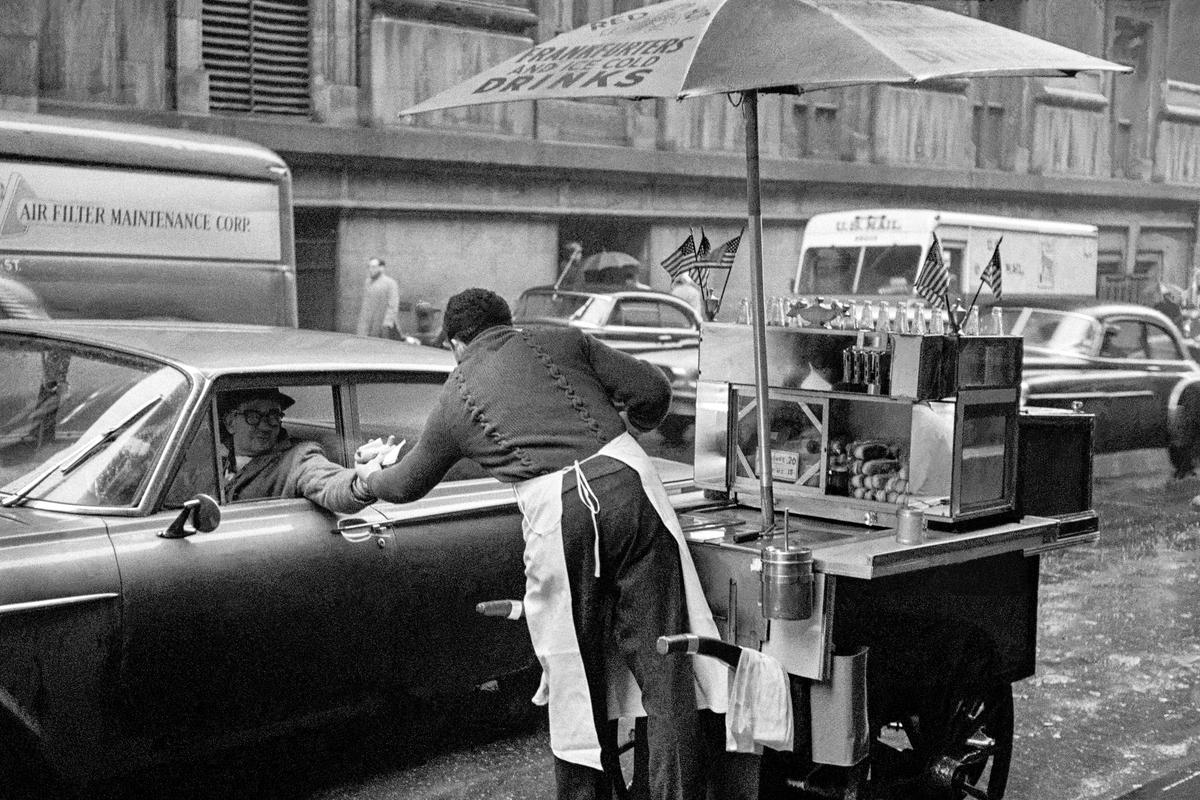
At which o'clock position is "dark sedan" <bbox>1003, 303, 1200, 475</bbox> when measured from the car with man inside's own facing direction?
The dark sedan is roughly at 6 o'clock from the car with man inside.

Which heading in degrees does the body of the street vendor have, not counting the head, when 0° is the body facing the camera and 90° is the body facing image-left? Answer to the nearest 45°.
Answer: approximately 135°

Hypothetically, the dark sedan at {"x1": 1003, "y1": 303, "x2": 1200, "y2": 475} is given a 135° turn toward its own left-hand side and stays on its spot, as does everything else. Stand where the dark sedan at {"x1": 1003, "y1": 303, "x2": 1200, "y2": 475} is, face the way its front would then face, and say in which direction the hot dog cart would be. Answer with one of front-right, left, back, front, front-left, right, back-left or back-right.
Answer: right

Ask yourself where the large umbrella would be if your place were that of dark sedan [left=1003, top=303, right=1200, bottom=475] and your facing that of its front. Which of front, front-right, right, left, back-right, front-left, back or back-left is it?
front-left

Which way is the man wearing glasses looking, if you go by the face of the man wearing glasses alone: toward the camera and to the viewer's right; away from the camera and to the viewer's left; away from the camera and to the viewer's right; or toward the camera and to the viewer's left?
toward the camera and to the viewer's right

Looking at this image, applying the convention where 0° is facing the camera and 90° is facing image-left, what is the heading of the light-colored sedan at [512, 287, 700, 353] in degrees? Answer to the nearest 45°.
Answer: approximately 45°

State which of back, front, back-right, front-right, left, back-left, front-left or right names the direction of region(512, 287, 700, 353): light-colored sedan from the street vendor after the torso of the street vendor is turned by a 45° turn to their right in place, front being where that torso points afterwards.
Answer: front

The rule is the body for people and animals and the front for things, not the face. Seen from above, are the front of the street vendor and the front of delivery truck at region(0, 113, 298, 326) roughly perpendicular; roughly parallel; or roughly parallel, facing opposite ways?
roughly perpendicular

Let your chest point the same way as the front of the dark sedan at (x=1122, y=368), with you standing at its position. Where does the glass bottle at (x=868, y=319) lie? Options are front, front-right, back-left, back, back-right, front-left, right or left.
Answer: front-left

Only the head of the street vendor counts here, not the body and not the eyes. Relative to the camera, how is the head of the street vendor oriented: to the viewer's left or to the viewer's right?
to the viewer's left

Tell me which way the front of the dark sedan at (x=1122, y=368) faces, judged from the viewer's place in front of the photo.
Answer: facing the viewer and to the left of the viewer

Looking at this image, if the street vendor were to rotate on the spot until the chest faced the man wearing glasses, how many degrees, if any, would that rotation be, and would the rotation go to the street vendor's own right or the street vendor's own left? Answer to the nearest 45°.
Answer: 0° — they already face them

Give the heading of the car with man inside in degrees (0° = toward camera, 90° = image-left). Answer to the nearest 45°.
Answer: approximately 45°

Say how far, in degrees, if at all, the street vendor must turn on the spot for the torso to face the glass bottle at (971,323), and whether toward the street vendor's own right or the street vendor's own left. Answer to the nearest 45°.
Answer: approximately 90° to the street vendor's own right

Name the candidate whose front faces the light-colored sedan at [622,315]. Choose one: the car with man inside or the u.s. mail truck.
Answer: the u.s. mail truck

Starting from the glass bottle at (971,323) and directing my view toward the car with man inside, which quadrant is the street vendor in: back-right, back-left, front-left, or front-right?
front-left

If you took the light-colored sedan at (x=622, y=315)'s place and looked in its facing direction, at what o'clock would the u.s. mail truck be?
The u.s. mail truck is roughly at 6 o'clock from the light-colored sedan.

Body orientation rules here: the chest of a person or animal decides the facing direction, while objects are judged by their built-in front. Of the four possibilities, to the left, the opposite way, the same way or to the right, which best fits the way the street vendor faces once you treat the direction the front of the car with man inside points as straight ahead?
to the right

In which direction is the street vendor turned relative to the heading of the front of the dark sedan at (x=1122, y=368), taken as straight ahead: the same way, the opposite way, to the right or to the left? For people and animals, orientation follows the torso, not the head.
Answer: to the right
